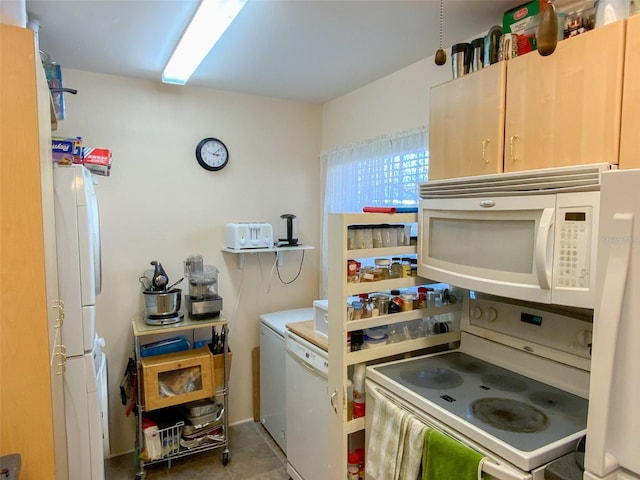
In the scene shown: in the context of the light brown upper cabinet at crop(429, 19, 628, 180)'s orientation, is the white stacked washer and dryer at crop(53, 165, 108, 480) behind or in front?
in front

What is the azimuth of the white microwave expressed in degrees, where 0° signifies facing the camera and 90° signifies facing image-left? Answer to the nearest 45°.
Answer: approximately 45°

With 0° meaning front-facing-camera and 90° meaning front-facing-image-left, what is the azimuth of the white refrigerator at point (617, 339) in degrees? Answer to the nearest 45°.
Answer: approximately 45°

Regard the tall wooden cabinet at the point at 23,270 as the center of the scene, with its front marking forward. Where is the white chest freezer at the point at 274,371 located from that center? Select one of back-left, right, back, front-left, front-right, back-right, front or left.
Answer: front-left

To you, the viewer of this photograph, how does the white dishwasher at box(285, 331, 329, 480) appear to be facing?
facing the viewer and to the left of the viewer

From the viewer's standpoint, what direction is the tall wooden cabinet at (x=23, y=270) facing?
to the viewer's right

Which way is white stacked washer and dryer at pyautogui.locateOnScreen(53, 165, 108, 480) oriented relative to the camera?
to the viewer's right

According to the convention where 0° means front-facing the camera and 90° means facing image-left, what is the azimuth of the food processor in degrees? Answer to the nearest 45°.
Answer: approximately 0°

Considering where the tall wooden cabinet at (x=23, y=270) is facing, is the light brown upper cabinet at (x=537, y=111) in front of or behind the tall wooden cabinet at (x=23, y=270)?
in front

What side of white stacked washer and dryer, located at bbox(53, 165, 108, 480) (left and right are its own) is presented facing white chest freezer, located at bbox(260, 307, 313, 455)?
front

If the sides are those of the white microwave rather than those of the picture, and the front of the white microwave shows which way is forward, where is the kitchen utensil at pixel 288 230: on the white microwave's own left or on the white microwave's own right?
on the white microwave's own right

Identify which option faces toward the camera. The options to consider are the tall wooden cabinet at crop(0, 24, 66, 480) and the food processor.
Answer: the food processor

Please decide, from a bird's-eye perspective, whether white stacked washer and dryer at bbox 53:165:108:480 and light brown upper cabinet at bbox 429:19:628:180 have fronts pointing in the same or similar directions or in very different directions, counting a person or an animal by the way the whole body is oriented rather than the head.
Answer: very different directions

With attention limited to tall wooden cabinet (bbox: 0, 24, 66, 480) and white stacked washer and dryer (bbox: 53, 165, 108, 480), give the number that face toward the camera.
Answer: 0
